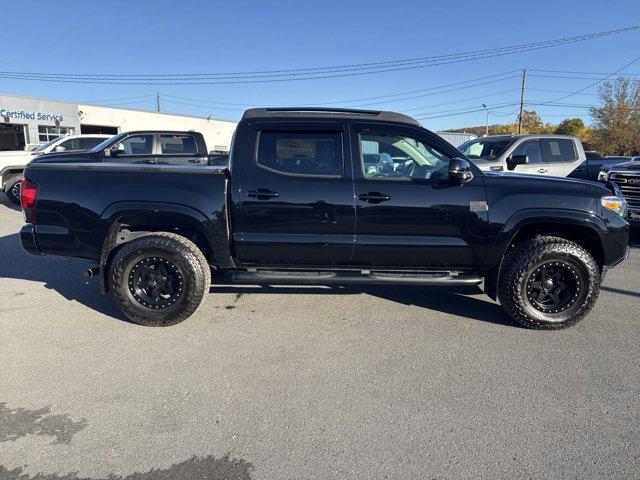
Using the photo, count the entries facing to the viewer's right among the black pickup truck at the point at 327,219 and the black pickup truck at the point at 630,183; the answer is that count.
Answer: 1

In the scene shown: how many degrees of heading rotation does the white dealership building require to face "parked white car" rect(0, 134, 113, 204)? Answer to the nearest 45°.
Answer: approximately 45° to its right

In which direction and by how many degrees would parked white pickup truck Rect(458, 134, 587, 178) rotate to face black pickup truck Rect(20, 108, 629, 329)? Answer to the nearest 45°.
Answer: approximately 45° to its left

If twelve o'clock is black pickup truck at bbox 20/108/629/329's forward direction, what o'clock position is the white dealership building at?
The white dealership building is roughly at 8 o'clock from the black pickup truck.

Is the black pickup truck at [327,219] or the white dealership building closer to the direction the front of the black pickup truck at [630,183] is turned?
the black pickup truck

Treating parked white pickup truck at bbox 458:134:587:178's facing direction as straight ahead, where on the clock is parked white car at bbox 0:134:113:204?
parked white car at bbox 0:134:113:204 is roughly at 1 o'clock from parked white pickup truck at bbox 458:134:587:178.

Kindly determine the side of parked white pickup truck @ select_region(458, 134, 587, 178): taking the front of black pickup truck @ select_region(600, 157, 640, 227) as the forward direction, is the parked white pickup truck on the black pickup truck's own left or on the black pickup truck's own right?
on the black pickup truck's own right

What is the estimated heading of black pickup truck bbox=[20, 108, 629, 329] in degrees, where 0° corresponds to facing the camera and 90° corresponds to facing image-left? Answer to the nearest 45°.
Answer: approximately 270°

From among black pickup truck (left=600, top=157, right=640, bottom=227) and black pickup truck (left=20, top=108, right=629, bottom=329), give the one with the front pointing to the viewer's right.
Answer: black pickup truck (left=20, top=108, right=629, bottom=329)
